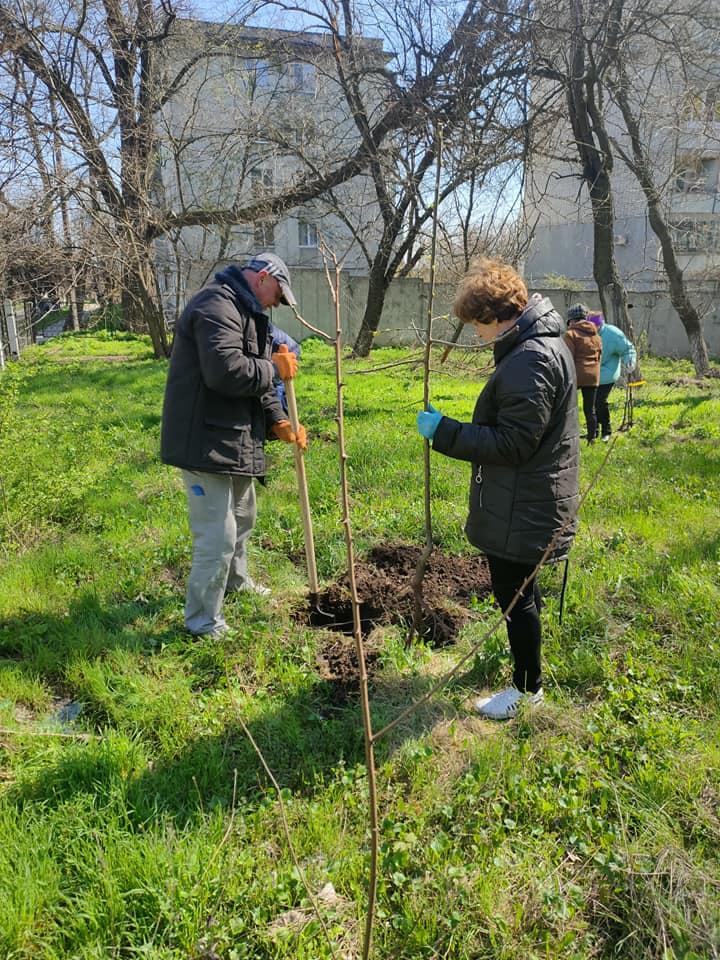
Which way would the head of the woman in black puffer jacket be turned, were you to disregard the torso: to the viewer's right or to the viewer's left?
to the viewer's left

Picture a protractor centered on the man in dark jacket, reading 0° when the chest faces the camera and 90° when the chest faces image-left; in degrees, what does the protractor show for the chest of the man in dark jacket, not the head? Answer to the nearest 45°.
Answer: approximately 270°

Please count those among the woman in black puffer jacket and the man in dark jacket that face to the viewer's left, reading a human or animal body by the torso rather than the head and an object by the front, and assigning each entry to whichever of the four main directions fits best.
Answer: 1

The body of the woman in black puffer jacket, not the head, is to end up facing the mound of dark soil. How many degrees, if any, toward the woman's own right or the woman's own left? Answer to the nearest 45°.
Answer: approximately 45° to the woman's own right

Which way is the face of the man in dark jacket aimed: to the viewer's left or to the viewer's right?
to the viewer's right

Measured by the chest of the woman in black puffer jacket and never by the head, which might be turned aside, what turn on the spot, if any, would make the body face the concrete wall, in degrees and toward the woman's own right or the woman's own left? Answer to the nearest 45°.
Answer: approximately 90° to the woman's own right

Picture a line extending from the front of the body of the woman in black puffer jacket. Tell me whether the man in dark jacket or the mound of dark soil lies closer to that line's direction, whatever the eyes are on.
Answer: the man in dark jacket

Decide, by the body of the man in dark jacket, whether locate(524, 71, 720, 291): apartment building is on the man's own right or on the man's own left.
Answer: on the man's own left

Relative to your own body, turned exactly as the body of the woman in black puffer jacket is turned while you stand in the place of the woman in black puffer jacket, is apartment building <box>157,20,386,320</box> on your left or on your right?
on your right

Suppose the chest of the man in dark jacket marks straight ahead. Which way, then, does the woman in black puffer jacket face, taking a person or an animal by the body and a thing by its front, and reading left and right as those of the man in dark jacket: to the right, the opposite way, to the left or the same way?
the opposite way

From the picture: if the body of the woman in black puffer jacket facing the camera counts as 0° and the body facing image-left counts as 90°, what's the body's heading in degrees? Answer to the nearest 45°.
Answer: approximately 90°
